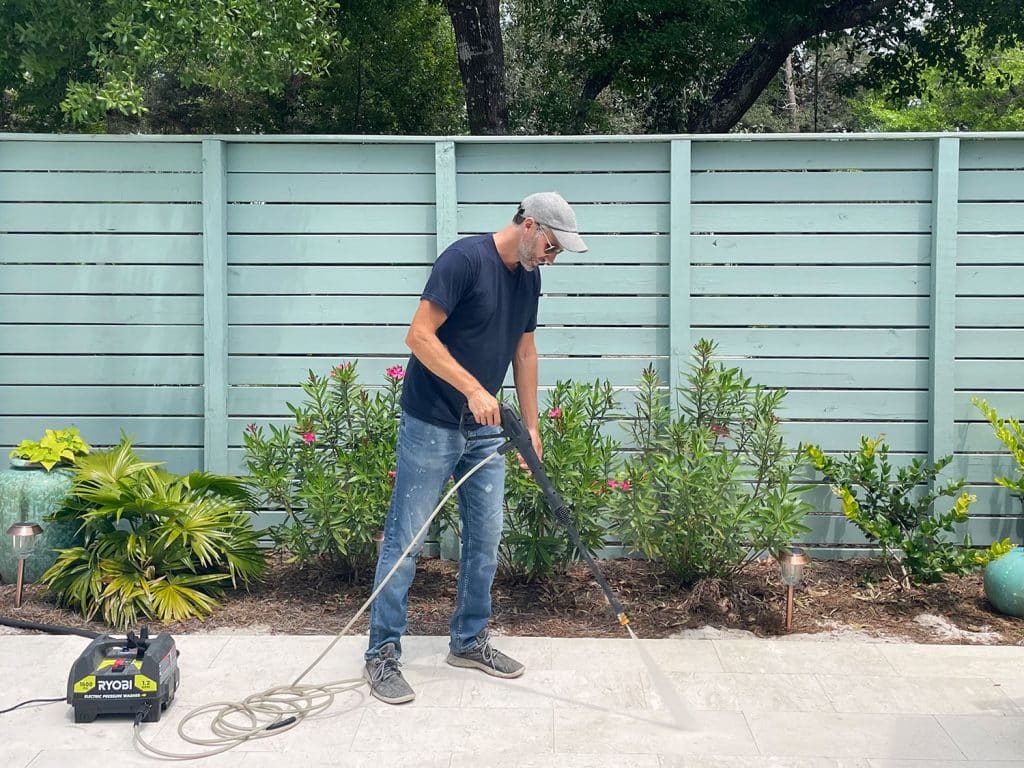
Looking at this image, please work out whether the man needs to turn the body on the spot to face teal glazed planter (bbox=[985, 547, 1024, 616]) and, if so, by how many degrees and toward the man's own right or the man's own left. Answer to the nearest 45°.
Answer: approximately 45° to the man's own left

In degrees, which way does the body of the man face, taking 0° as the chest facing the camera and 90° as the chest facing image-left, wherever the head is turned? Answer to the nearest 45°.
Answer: approximately 315°

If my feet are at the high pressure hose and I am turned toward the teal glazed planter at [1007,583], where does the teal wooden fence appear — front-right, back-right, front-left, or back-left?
front-left

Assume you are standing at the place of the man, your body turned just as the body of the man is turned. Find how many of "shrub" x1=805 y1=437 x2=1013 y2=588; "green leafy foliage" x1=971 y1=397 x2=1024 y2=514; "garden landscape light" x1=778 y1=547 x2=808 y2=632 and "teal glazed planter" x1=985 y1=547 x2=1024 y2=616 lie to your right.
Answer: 0

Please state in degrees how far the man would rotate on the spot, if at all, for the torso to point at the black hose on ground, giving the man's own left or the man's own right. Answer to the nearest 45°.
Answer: approximately 135° to the man's own right

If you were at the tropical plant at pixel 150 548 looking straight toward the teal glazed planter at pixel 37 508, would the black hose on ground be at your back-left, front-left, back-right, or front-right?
front-left

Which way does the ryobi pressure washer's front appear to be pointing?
toward the camera

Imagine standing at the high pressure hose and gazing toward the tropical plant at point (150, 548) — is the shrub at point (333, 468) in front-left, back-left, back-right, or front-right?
front-right

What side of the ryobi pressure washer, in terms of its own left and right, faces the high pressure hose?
left

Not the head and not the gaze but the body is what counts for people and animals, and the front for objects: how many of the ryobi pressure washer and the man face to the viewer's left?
0

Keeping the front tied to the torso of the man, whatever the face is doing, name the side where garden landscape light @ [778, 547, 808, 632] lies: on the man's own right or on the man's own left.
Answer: on the man's own left

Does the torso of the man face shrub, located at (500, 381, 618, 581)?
no

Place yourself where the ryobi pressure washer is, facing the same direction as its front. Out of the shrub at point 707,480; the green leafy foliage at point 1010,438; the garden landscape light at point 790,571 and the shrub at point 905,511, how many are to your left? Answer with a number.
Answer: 4

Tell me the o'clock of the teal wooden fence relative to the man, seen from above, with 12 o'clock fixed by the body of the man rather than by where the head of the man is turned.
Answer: The teal wooden fence is roughly at 8 o'clock from the man.

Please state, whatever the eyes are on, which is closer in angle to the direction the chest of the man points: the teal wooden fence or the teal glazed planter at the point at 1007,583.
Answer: the teal glazed planter

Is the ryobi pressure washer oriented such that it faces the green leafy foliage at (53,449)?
no
